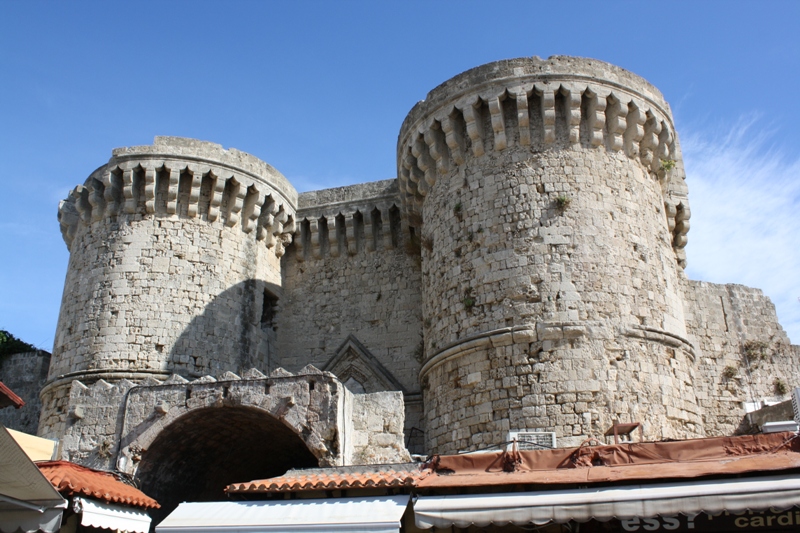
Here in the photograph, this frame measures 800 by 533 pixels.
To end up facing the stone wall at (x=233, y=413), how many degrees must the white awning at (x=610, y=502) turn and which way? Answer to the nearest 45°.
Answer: approximately 135° to its right

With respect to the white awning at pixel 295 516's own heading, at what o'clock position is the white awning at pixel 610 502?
the white awning at pixel 610 502 is roughly at 10 o'clock from the white awning at pixel 295 516.

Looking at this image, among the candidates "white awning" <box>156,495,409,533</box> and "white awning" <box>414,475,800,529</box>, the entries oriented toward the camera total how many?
2

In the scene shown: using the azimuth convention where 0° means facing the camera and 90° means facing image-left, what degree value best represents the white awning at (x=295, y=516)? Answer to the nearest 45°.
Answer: approximately 0°

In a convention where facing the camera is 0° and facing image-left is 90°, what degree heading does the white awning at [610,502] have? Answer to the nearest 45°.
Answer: approximately 0°

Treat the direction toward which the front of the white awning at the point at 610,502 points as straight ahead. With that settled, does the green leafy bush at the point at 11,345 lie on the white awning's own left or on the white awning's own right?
on the white awning's own right

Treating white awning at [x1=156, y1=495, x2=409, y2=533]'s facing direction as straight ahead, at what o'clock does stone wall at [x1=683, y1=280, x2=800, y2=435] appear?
The stone wall is roughly at 8 o'clock from the white awning.

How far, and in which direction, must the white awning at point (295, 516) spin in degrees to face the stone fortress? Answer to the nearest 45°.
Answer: approximately 135° to its left

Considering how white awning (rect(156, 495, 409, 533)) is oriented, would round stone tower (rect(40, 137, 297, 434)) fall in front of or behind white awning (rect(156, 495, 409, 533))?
behind

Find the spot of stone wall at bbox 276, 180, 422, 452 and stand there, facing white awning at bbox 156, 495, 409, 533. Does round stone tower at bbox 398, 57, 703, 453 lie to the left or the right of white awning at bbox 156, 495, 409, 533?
left

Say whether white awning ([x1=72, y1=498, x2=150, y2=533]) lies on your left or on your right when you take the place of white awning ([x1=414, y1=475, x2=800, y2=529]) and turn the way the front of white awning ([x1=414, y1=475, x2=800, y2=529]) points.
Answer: on your right
